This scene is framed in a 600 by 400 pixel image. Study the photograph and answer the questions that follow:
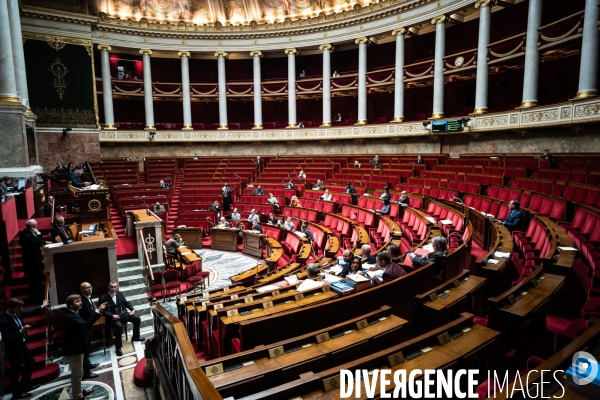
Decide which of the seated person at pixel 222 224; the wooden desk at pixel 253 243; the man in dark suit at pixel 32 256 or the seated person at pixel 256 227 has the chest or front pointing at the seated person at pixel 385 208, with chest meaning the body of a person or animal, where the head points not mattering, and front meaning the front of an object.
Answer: the man in dark suit

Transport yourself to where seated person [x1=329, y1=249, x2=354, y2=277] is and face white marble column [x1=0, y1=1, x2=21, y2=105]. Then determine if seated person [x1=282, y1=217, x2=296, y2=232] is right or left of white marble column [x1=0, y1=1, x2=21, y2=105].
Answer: right

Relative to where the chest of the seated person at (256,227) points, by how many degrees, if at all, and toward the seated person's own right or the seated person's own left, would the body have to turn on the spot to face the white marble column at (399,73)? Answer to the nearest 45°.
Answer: approximately 180°

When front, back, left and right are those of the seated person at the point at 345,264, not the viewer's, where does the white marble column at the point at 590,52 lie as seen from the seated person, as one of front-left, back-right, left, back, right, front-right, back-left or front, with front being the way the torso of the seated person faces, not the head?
back-right

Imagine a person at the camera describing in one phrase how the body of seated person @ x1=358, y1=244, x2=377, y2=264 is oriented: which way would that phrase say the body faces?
to the viewer's left

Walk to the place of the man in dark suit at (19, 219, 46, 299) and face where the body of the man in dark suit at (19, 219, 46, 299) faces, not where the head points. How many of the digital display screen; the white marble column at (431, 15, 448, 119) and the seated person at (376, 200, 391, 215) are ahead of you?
3

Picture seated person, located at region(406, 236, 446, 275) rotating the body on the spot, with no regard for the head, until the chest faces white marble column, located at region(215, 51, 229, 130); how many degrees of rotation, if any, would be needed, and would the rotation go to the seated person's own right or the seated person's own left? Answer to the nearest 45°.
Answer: approximately 45° to the seated person's own right

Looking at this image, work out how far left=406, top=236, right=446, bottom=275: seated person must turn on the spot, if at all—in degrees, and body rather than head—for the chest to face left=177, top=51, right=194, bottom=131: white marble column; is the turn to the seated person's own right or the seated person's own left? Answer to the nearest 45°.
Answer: approximately 45° to the seated person's own right

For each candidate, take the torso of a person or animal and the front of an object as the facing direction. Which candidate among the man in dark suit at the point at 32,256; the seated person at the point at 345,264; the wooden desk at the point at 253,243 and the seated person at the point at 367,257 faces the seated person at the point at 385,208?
the man in dark suit

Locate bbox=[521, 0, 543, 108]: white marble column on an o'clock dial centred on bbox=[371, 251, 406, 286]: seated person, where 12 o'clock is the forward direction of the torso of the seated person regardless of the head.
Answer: The white marble column is roughly at 4 o'clock from the seated person.

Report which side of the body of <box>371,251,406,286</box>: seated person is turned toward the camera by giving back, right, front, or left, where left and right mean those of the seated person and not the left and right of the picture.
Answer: left

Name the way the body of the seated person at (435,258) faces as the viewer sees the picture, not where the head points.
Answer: to the viewer's left

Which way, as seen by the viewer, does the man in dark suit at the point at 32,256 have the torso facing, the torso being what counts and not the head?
to the viewer's right

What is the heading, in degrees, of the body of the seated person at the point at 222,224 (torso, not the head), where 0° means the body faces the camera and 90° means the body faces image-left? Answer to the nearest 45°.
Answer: approximately 45°

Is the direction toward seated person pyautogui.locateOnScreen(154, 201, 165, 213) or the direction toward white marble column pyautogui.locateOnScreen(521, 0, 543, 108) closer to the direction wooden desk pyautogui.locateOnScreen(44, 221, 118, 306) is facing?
the white marble column
